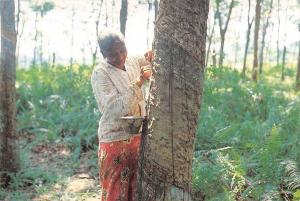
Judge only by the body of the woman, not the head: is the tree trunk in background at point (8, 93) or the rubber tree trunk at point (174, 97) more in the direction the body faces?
the rubber tree trunk

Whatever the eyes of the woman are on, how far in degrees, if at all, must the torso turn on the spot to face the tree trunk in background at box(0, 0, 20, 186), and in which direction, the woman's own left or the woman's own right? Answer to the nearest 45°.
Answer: approximately 180°

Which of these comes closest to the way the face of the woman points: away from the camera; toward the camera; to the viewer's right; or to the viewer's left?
to the viewer's right

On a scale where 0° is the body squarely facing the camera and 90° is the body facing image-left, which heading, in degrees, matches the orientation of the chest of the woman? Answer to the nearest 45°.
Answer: approximately 315°

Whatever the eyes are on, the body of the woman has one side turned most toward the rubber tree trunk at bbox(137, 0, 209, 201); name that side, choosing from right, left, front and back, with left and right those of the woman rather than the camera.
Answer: front
